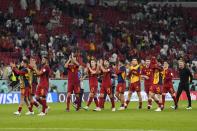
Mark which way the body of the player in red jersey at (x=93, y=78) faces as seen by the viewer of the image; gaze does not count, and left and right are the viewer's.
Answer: facing the viewer and to the left of the viewer

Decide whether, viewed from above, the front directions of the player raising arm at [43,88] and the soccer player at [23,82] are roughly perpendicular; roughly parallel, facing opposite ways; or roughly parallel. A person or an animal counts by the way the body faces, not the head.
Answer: roughly parallel

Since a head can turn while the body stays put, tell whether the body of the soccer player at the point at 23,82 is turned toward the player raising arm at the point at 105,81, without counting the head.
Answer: no

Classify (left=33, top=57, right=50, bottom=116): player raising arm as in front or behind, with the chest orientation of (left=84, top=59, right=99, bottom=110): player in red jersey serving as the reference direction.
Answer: in front

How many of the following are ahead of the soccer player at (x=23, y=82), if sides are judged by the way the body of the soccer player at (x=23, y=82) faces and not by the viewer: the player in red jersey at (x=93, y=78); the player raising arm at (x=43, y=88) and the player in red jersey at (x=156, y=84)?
0

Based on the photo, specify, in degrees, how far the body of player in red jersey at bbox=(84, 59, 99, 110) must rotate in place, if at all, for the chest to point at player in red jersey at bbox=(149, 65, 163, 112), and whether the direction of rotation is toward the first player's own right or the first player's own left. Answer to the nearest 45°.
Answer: approximately 135° to the first player's own left
